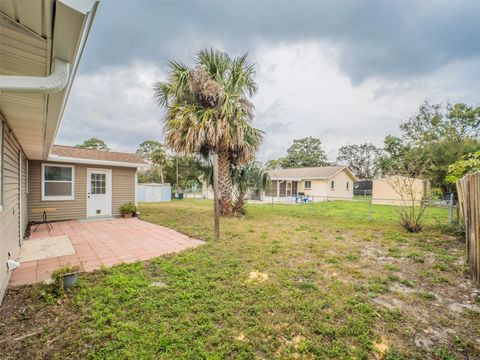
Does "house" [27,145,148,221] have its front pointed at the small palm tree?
no

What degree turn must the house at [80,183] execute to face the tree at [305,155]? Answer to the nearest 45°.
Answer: approximately 135° to its left

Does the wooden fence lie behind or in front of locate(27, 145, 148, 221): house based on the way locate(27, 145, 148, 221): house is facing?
in front

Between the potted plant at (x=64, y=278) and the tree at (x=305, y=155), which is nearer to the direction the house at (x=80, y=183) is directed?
the potted plant

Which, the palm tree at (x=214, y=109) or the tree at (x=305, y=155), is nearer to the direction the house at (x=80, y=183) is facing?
the palm tree

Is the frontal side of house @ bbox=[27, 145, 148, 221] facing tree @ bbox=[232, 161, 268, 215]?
no

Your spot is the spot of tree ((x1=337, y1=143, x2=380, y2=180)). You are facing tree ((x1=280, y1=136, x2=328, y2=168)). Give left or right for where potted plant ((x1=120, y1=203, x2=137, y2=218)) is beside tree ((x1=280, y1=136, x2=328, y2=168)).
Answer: left

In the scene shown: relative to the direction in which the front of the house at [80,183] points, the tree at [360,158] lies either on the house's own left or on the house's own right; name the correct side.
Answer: on the house's own left

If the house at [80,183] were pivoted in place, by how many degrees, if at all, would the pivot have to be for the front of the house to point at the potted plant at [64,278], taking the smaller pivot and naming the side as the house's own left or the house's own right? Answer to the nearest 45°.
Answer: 0° — it already faces it

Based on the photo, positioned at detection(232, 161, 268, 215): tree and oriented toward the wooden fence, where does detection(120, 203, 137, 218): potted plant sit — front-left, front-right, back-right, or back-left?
back-right

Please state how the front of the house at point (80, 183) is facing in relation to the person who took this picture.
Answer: facing the viewer

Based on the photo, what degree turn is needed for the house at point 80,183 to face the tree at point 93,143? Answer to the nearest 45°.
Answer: approximately 180°

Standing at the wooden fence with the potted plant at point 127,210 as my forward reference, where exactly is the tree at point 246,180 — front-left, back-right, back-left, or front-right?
front-right
